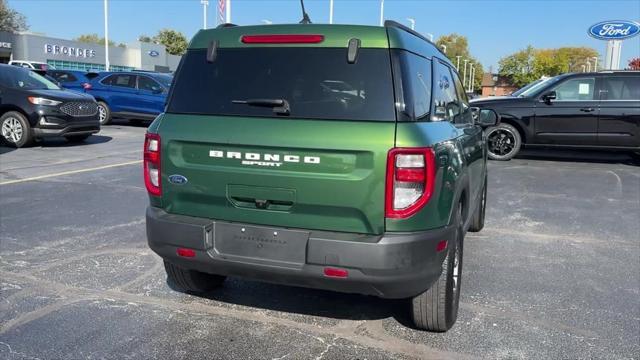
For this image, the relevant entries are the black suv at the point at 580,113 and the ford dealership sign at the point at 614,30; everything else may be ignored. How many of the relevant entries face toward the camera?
1

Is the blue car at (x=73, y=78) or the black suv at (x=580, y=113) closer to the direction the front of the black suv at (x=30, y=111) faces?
the black suv

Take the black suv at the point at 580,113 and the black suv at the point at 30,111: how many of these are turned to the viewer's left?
1

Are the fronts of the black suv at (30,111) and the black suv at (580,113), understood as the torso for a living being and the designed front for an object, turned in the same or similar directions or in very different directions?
very different directions

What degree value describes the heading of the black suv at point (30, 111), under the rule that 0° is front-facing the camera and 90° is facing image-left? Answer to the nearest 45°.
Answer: approximately 315°

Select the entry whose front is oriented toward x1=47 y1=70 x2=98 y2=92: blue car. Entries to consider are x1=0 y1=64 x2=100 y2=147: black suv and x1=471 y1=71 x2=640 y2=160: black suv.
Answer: x1=471 y1=71 x2=640 y2=160: black suv

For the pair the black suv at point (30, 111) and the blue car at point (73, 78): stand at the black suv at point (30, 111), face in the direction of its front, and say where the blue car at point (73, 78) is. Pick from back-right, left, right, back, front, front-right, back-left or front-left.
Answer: back-left

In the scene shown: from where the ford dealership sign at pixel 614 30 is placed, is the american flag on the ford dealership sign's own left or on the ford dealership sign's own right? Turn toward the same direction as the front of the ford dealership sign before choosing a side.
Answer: on the ford dealership sign's own right

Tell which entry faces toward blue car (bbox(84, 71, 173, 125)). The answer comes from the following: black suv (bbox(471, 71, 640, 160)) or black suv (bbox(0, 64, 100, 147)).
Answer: black suv (bbox(471, 71, 640, 160))

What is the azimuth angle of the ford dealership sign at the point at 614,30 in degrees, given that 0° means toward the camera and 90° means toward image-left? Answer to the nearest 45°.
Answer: approximately 0°

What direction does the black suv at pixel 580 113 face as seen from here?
to the viewer's left

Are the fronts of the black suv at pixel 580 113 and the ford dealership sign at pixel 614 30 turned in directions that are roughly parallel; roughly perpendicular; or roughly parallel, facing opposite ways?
roughly perpendicular

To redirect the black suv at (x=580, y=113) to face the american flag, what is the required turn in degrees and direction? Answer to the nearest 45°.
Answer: approximately 45° to its right

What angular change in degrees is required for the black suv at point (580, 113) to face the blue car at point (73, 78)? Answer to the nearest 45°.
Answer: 0° — it already faces it
